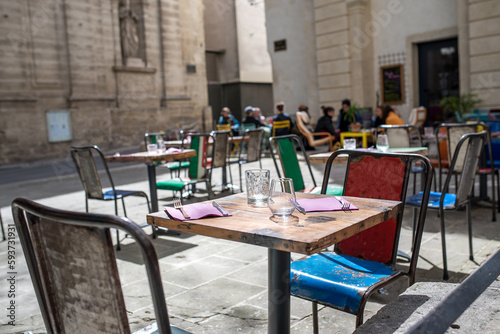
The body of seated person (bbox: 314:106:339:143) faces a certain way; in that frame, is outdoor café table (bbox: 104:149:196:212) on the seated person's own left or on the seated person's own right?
on the seated person's own right

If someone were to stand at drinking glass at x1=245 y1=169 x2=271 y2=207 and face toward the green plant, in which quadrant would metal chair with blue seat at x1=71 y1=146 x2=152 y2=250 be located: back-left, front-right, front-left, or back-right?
front-left

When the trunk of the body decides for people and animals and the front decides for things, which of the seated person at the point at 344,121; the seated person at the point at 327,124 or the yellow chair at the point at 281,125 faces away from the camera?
the yellow chair

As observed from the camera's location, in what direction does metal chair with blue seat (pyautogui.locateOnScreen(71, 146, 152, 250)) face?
facing away from the viewer and to the right of the viewer

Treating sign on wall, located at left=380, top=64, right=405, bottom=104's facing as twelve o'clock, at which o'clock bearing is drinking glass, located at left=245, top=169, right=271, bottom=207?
The drinking glass is roughly at 12 o'clock from the sign on wall.

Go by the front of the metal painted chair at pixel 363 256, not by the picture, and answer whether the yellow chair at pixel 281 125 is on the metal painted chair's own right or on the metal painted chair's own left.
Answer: on the metal painted chair's own right

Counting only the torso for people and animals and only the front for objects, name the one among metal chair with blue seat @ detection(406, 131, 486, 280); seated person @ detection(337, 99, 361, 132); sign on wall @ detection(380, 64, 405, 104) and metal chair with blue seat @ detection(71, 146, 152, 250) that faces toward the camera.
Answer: the sign on wall

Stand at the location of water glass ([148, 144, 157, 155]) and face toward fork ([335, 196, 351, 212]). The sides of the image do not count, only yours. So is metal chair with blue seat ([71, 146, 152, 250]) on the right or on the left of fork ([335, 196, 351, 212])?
right

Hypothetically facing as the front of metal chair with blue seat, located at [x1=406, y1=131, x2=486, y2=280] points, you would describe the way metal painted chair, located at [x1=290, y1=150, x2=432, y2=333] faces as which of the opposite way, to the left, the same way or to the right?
to the left

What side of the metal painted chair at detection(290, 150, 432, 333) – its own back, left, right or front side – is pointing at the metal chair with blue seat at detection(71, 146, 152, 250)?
right

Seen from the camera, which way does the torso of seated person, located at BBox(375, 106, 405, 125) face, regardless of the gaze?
to the viewer's left

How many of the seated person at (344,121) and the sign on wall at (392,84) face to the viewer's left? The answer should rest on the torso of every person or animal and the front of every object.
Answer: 0
